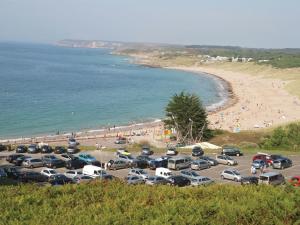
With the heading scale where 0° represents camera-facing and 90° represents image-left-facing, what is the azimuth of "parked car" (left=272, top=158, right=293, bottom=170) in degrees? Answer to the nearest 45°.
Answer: approximately 45°

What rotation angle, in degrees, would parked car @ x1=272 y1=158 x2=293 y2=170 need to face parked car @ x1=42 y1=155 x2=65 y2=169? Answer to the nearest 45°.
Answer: approximately 45° to its right

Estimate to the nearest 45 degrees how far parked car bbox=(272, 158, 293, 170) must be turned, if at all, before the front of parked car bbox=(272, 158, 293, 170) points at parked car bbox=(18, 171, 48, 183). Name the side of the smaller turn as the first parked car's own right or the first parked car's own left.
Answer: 0° — it already faces it

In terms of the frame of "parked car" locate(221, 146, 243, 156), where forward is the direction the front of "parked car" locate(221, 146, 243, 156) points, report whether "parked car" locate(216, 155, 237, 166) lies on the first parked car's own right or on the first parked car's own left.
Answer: on the first parked car's own right

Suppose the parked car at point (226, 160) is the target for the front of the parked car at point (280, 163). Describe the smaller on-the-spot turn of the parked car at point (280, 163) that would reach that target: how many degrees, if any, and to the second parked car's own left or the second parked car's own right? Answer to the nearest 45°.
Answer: approximately 45° to the second parked car's own right

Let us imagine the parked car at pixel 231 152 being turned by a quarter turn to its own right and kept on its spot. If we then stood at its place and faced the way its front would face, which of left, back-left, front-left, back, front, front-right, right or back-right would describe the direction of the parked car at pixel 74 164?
front-right

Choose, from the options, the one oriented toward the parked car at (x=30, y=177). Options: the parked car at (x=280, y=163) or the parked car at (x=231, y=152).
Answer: the parked car at (x=280, y=163)
